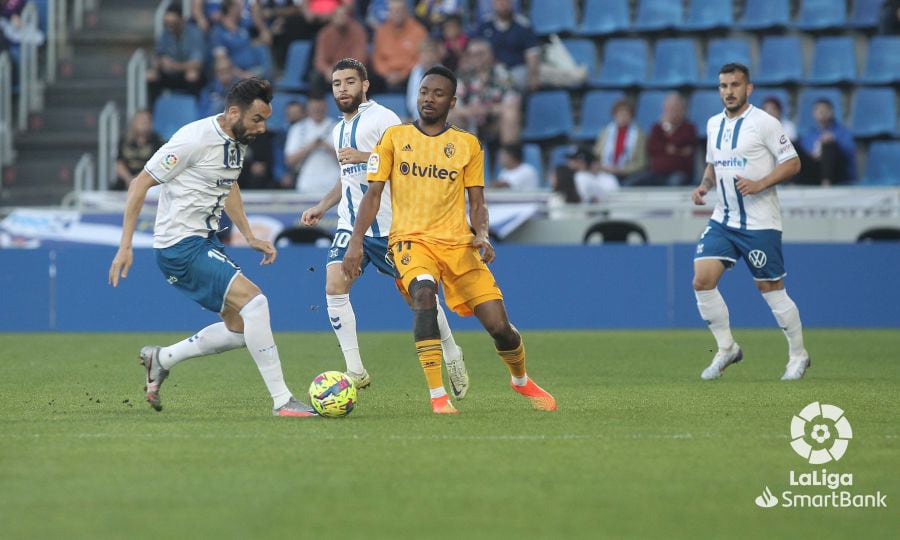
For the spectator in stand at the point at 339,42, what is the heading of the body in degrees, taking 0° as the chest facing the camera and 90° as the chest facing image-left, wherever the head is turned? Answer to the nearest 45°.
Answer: approximately 0°

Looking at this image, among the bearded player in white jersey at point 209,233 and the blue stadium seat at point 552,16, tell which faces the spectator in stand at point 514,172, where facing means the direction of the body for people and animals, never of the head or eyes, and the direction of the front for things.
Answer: the blue stadium seat

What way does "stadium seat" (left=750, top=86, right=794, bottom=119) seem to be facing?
toward the camera

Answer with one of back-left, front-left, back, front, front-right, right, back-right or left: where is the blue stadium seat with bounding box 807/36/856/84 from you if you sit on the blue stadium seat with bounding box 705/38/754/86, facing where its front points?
left

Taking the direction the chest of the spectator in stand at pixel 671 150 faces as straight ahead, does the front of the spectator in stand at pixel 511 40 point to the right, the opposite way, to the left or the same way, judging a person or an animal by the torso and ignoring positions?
the same way

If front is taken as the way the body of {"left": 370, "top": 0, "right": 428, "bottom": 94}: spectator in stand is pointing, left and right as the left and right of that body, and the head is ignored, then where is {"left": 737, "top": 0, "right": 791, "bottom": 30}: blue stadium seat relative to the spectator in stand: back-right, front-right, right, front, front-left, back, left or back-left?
left

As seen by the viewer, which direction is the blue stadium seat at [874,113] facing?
toward the camera

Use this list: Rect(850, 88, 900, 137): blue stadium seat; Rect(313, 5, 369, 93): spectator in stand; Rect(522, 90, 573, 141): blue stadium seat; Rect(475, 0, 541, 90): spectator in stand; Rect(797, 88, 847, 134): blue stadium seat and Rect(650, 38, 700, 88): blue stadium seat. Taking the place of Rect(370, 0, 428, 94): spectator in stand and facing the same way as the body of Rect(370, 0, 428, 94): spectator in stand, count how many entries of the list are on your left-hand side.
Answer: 5

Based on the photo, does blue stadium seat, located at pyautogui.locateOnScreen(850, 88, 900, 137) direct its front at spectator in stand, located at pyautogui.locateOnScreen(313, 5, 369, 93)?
no

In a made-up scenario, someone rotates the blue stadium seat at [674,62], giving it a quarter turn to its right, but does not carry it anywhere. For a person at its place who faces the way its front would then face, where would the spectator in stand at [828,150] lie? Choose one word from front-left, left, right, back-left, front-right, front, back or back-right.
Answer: back-left

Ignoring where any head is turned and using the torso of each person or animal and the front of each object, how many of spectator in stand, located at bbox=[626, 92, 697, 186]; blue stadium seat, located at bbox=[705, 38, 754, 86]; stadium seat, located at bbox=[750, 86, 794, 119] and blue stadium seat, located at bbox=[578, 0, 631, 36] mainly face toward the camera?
4

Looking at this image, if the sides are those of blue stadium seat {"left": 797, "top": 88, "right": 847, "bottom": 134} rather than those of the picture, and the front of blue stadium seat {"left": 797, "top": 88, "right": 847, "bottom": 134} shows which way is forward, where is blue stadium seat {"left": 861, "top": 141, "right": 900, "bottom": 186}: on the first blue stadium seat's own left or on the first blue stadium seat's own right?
on the first blue stadium seat's own left

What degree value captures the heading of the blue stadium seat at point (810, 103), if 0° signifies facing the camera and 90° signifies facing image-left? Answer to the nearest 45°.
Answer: approximately 0°

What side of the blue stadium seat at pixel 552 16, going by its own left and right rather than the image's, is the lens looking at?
front

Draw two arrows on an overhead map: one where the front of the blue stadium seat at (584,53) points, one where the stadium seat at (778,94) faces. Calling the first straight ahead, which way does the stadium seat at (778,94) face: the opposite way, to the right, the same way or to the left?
the same way

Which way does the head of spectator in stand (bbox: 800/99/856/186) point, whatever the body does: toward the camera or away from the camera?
toward the camera

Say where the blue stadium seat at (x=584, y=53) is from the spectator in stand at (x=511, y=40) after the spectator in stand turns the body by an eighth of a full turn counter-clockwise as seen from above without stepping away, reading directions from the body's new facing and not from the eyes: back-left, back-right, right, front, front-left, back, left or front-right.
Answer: left
